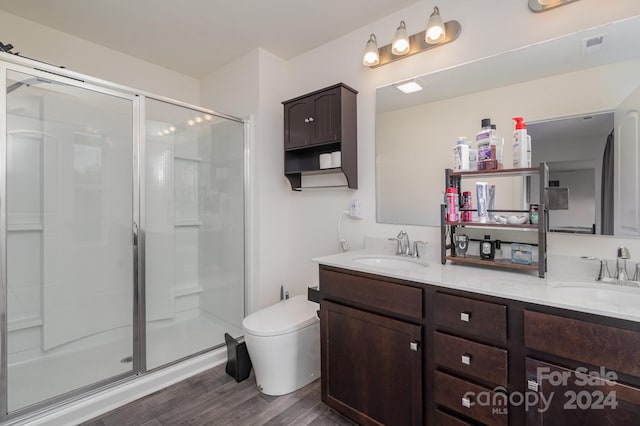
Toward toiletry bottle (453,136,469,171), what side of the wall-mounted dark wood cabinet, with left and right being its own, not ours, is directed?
left

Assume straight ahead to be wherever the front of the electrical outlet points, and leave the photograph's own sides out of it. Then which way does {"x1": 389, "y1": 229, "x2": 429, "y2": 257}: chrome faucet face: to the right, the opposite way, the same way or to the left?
the same way

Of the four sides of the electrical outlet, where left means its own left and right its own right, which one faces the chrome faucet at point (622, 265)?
left

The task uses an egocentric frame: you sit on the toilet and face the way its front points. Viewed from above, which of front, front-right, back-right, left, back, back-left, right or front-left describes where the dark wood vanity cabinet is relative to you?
left

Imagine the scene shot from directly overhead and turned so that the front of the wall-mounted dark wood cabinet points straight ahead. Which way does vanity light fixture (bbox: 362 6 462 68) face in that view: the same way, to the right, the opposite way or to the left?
the same way

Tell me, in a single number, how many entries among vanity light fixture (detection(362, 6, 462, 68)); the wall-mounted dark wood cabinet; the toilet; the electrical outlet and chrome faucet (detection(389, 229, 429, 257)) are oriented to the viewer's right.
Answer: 0

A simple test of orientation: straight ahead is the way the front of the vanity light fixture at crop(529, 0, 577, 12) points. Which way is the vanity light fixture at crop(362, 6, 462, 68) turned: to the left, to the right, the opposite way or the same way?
the same way

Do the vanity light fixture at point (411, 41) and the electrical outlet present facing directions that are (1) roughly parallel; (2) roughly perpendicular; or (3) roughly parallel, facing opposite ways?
roughly parallel

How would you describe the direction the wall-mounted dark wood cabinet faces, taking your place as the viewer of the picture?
facing the viewer and to the left of the viewer

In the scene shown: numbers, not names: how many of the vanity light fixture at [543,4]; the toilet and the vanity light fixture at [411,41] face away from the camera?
0

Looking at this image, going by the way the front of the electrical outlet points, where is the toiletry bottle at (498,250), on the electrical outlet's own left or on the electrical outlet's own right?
on the electrical outlet's own left

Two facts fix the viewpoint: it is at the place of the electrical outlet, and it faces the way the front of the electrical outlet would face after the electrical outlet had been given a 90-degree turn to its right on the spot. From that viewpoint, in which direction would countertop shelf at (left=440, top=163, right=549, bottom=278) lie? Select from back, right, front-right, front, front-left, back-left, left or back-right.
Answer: back
